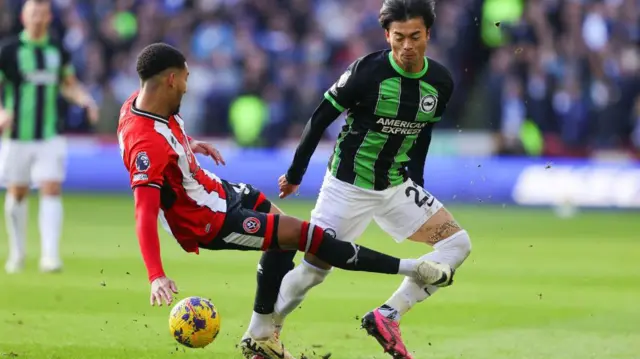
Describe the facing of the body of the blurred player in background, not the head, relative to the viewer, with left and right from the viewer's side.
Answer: facing the viewer

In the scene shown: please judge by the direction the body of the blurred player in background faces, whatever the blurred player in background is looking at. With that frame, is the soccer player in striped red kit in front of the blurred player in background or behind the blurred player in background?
in front

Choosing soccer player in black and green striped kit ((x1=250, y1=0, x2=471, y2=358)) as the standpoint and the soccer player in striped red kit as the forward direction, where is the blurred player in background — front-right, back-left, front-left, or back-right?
front-right

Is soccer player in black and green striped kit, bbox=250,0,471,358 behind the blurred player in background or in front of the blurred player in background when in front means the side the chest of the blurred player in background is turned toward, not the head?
in front

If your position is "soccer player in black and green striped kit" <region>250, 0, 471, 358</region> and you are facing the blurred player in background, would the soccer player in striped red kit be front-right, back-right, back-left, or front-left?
front-left
